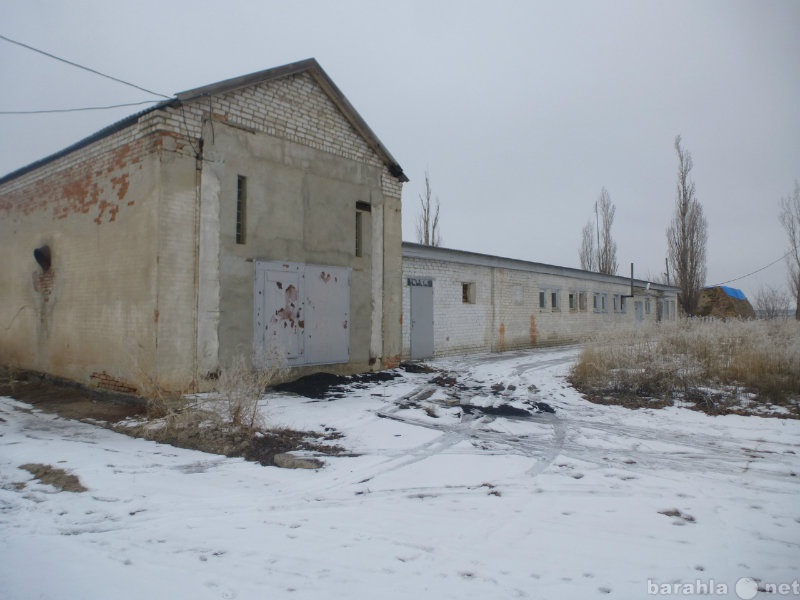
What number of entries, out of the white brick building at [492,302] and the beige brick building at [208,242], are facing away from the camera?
0

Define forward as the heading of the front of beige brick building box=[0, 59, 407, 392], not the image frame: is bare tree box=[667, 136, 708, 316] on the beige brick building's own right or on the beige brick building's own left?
on the beige brick building's own left

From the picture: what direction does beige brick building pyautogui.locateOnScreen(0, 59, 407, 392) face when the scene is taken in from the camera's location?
facing the viewer and to the right of the viewer

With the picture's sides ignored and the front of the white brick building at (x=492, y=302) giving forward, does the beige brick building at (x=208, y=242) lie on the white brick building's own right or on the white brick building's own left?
on the white brick building's own right

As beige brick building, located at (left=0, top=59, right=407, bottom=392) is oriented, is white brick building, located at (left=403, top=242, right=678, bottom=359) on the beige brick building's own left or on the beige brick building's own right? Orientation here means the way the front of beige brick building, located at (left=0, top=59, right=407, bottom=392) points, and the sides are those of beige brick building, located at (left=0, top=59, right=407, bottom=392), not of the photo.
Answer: on the beige brick building's own left

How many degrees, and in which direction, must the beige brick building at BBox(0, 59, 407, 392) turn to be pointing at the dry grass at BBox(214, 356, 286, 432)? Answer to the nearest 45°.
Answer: approximately 45° to its right

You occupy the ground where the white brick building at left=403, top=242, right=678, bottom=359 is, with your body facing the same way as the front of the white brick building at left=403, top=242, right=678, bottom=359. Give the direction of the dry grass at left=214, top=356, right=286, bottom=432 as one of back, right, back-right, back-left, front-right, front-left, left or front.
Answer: front-right
